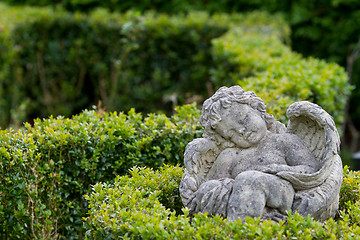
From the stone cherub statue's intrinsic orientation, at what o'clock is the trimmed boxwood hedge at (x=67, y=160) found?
The trimmed boxwood hedge is roughly at 4 o'clock from the stone cherub statue.

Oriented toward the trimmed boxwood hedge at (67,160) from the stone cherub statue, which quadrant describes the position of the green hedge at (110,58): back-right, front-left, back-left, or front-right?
front-right

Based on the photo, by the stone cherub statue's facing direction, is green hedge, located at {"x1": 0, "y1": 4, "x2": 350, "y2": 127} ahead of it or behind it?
behind

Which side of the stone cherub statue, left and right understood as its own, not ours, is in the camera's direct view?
front

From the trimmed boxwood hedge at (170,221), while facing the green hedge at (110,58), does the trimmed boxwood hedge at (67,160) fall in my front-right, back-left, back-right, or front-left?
front-left
